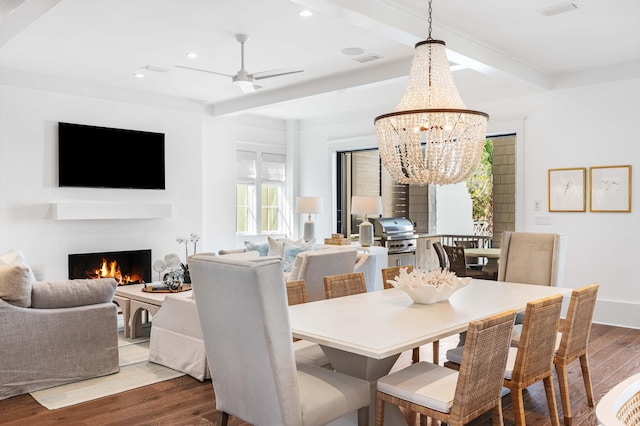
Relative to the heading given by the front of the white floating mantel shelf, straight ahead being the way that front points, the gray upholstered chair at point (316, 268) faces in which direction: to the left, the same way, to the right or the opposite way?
the opposite way

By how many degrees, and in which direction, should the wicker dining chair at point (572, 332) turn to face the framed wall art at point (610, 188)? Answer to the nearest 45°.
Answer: approximately 45° to its right

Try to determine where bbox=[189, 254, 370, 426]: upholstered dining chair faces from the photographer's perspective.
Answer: facing away from the viewer and to the right of the viewer

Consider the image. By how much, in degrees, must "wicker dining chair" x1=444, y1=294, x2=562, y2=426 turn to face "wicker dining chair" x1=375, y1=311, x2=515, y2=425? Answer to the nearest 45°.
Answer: approximately 90° to its left

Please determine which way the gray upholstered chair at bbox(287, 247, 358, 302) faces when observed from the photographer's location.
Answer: facing away from the viewer and to the left of the viewer

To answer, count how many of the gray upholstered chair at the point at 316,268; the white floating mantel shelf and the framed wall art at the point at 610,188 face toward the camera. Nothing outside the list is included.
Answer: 2

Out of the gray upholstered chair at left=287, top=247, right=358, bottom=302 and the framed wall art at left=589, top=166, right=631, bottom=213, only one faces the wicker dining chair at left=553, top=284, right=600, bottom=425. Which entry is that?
the framed wall art

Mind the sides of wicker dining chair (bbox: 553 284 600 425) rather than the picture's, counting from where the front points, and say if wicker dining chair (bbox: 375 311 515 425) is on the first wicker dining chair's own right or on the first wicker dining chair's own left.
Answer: on the first wicker dining chair's own left

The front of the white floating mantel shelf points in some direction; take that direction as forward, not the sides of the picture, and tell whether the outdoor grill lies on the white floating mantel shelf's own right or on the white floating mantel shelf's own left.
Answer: on the white floating mantel shelf's own left

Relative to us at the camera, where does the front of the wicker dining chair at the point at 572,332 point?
facing away from the viewer and to the left of the viewer

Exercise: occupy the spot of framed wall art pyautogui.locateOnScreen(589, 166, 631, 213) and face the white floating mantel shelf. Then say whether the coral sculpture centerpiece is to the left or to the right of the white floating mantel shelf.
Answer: left
